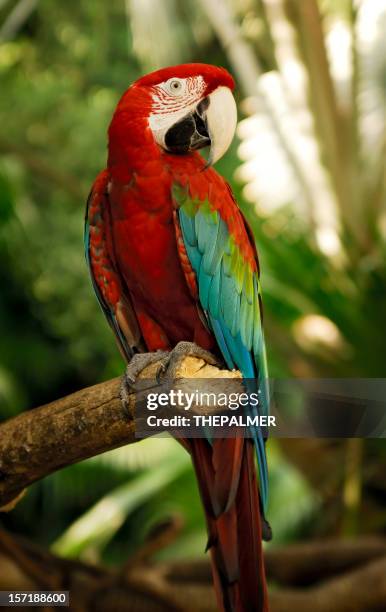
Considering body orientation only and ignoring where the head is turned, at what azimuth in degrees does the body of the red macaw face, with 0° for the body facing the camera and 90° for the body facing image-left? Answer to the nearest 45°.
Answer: approximately 45°
